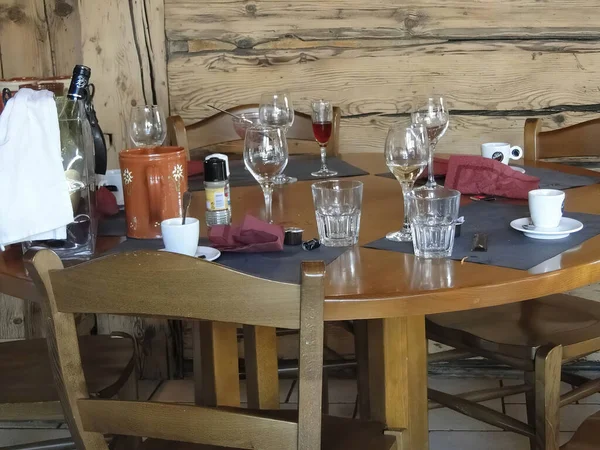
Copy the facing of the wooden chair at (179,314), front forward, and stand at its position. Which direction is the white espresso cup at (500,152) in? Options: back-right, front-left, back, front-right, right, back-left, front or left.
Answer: front

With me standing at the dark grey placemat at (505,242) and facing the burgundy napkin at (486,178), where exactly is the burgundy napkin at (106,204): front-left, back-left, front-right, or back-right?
front-left

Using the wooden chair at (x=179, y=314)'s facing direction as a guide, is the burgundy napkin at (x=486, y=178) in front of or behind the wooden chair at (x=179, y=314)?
in front

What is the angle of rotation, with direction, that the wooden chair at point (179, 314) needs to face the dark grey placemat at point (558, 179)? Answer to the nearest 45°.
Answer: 0° — it already faces it

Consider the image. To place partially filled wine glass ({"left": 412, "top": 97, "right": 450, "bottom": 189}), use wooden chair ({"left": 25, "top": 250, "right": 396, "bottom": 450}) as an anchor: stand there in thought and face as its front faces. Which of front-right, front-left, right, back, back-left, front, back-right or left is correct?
front

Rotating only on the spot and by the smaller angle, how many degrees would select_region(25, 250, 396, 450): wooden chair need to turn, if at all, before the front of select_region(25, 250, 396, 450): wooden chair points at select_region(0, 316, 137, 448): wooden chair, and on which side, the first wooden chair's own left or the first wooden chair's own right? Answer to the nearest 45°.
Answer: approximately 90° to the first wooden chair's own left

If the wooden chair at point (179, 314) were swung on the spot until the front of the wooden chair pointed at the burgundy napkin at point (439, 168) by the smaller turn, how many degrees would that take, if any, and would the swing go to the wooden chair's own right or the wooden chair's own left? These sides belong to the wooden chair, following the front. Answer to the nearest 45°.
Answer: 0° — it already faces it

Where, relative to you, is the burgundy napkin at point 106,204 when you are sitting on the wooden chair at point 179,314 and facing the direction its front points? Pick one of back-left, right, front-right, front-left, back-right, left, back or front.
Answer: front-left

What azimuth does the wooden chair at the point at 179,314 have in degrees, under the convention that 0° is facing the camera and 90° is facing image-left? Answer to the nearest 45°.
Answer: approximately 225°

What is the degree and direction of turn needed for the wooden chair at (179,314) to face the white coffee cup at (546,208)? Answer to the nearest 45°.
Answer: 0° — it already faces it
